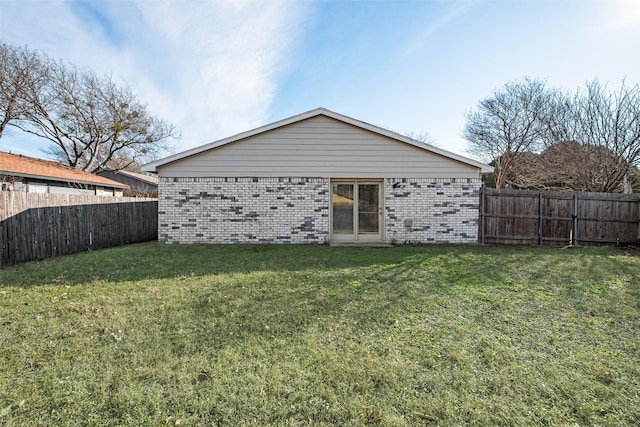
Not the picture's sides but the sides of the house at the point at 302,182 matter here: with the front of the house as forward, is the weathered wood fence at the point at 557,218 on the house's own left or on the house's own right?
on the house's own right

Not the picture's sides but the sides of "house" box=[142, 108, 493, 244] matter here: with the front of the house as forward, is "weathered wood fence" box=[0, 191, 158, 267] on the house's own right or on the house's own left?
on the house's own left

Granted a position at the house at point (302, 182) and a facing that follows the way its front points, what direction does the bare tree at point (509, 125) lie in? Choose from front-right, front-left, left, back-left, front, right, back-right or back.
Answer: front-right

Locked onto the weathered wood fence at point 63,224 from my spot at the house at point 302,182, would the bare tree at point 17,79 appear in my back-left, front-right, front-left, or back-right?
front-right

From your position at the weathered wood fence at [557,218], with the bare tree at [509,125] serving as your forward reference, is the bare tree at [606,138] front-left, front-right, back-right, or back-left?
front-right

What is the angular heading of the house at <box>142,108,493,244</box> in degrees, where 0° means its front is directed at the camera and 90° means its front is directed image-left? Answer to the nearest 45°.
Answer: approximately 180°

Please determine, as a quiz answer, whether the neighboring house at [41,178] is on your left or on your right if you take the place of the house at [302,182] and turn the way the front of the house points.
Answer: on your left

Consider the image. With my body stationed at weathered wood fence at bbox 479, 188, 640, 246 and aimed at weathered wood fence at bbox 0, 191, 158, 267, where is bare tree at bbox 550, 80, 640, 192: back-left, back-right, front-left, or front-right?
back-right

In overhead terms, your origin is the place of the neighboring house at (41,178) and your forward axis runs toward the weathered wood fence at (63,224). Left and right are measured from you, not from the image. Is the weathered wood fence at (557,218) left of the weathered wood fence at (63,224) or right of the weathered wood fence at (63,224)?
left

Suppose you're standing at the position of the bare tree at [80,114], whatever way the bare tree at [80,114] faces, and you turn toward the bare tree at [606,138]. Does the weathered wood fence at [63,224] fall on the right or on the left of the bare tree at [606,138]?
right

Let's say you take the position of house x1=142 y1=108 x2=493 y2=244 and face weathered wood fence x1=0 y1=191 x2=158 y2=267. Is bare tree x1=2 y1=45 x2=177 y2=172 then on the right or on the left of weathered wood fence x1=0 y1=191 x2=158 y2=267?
right

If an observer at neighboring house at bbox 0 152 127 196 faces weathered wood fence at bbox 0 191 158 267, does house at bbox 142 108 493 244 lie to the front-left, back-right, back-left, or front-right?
front-left

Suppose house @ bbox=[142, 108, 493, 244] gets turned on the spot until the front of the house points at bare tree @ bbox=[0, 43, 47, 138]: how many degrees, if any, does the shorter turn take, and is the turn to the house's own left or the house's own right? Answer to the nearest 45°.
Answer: approximately 45° to the house's own left

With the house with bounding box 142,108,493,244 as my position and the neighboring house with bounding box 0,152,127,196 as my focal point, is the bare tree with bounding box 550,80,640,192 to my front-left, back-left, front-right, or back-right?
back-right

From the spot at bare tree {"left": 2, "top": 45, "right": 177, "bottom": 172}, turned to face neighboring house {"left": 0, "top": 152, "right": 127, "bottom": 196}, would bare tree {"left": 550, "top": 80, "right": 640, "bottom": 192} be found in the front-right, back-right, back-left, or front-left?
front-left
